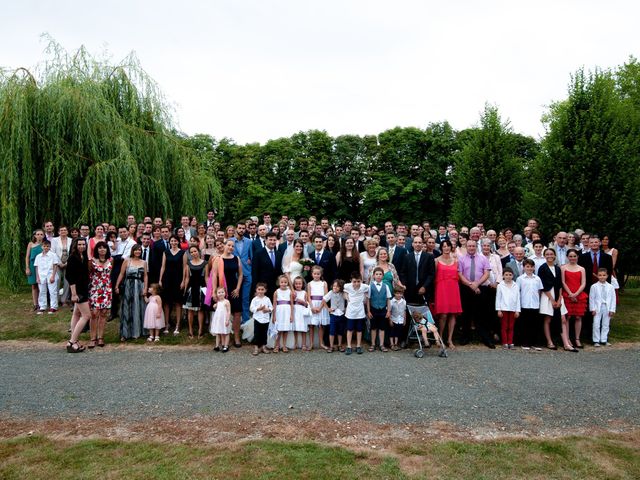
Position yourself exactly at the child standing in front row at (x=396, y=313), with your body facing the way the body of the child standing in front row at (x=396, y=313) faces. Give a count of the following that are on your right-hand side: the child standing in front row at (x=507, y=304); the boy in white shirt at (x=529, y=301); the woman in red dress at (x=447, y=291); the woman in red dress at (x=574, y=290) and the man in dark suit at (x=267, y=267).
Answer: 1

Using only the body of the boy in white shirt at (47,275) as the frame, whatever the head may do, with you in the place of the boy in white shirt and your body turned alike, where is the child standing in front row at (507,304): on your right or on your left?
on your left

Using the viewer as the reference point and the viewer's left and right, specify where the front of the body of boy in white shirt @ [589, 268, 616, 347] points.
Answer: facing the viewer

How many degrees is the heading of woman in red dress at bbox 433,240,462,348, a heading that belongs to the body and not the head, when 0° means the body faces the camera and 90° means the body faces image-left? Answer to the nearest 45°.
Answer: approximately 0°

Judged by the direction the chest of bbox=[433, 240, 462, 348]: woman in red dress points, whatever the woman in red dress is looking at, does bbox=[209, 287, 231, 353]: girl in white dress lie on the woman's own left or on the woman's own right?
on the woman's own right

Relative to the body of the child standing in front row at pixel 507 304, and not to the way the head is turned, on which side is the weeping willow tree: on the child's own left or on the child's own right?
on the child's own right

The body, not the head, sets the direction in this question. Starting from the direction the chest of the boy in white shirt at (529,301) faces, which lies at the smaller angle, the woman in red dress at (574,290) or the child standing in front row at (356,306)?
the child standing in front row

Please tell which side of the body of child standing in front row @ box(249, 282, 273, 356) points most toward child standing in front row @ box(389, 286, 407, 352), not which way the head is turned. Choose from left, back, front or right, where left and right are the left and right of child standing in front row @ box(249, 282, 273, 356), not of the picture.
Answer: left

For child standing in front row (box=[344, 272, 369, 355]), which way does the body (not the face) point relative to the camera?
toward the camera

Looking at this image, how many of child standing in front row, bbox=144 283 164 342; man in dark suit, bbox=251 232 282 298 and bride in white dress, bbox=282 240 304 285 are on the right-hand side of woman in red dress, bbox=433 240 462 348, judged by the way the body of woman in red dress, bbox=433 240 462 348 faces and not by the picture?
3

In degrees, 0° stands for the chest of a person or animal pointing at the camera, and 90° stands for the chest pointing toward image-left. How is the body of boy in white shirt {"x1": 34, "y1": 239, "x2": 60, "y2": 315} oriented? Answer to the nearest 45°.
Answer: approximately 0°

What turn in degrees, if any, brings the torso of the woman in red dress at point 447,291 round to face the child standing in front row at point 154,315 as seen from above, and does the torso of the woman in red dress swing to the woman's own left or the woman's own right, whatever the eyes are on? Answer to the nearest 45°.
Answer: approximately 90° to the woman's own right

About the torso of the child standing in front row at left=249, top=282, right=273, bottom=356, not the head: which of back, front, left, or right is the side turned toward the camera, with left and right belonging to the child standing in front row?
front

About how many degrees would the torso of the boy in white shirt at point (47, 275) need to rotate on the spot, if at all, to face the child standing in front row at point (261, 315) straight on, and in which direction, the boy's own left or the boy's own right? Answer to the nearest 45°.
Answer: approximately 45° to the boy's own left

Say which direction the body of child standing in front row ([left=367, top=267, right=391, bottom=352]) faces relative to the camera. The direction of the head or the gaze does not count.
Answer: toward the camera

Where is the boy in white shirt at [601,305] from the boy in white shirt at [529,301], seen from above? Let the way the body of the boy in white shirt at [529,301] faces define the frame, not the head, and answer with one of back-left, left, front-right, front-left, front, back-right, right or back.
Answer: back-left
